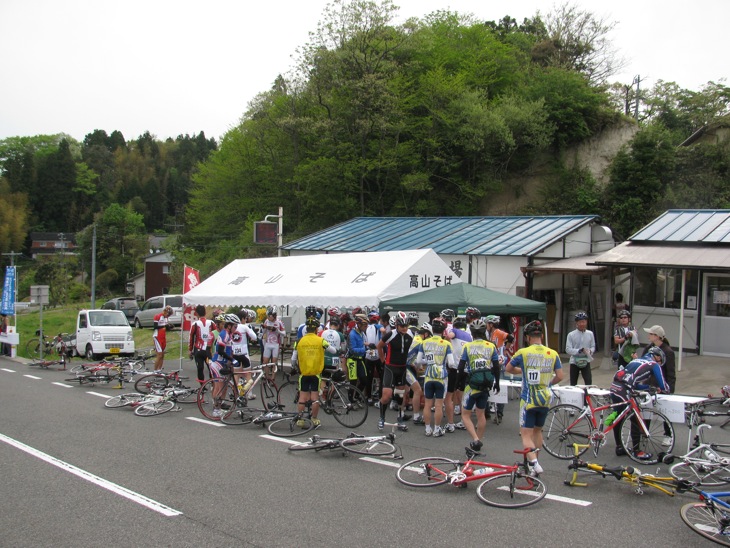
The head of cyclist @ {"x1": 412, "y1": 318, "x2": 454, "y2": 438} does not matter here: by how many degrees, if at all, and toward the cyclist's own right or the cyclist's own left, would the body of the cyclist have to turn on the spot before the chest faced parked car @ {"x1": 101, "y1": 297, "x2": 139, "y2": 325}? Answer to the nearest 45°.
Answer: approximately 45° to the cyclist's own left

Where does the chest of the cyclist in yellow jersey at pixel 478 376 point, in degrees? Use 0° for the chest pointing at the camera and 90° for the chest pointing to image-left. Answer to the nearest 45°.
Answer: approximately 180°

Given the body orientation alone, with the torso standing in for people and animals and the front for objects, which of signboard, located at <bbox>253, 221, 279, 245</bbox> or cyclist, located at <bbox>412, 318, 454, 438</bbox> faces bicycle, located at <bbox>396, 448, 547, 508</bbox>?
the signboard

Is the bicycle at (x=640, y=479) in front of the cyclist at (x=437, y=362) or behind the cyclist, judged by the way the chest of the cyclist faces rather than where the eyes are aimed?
behind

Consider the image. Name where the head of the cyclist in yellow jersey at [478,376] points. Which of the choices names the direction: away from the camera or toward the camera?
away from the camera

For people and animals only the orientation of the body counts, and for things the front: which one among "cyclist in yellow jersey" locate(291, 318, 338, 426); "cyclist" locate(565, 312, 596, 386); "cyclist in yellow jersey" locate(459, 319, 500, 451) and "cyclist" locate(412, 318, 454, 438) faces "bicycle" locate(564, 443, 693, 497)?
"cyclist" locate(565, 312, 596, 386)

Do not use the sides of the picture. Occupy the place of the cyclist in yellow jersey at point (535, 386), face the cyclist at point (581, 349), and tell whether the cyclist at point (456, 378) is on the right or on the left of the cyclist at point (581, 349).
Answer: left

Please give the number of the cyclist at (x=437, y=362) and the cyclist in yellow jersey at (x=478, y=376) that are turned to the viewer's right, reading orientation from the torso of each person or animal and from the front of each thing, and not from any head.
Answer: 0

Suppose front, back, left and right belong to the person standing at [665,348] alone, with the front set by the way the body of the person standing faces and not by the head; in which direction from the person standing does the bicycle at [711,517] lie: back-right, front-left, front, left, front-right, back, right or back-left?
left

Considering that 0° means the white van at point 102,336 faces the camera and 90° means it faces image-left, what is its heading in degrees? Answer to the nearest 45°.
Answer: approximately 315°

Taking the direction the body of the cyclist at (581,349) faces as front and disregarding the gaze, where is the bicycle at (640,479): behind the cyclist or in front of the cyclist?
in front
